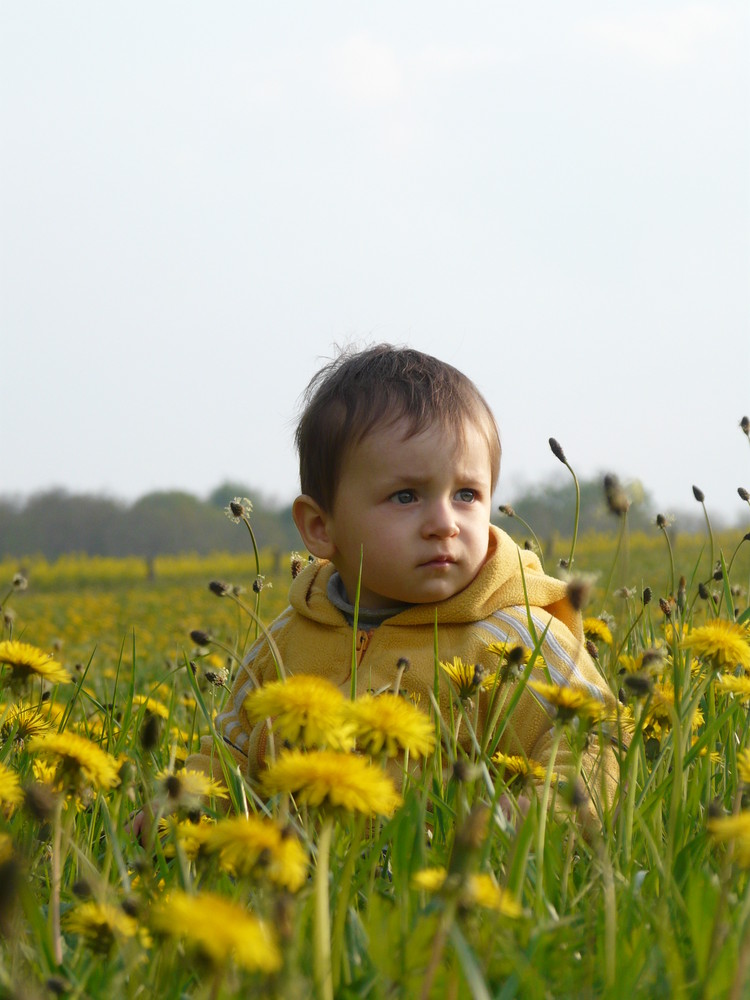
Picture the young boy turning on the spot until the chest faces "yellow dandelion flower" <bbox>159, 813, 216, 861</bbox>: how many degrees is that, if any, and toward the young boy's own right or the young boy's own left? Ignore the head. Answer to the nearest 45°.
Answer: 0° — they already face it

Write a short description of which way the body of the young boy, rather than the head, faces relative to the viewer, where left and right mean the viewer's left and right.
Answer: facing the viewer

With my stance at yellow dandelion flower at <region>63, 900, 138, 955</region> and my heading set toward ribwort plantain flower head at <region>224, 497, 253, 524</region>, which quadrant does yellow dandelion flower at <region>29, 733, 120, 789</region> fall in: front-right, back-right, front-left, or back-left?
front-left

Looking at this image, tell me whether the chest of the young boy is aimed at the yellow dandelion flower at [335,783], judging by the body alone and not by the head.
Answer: yes

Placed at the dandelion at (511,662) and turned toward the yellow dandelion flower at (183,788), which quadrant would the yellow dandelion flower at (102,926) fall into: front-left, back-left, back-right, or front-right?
front-left

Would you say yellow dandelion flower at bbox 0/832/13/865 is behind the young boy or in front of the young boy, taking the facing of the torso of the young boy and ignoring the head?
in front

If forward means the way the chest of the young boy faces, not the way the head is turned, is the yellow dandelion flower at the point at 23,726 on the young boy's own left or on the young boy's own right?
on the young boy's own right

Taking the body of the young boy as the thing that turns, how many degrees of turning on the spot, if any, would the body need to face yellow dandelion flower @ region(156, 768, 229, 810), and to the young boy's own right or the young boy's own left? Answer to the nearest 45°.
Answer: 0° — they already face it

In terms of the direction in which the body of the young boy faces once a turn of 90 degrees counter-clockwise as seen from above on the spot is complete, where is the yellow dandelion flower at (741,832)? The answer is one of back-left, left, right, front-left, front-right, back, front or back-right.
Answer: right

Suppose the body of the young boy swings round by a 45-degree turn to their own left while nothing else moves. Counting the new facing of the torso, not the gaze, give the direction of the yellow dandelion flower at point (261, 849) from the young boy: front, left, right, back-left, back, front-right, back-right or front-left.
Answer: front-right

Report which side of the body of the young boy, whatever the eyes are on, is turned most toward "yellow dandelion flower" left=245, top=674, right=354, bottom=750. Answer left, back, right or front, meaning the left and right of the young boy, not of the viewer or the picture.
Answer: front

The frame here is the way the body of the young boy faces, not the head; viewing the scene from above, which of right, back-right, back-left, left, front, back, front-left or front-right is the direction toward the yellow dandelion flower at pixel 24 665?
front-right

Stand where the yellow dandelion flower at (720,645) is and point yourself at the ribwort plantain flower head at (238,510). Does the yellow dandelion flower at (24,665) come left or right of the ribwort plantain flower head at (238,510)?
left

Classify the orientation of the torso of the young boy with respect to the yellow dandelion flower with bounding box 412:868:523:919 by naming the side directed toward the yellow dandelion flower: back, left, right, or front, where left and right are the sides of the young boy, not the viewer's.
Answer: front

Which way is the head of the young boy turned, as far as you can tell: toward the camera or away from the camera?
toward the camera

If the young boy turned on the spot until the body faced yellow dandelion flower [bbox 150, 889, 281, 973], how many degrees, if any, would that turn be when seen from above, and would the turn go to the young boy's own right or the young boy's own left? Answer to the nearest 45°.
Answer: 0° — they already face it

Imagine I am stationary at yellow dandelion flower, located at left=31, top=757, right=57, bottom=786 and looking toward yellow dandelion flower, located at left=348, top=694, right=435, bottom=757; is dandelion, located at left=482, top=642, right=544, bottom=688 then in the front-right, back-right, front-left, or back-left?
front-left
